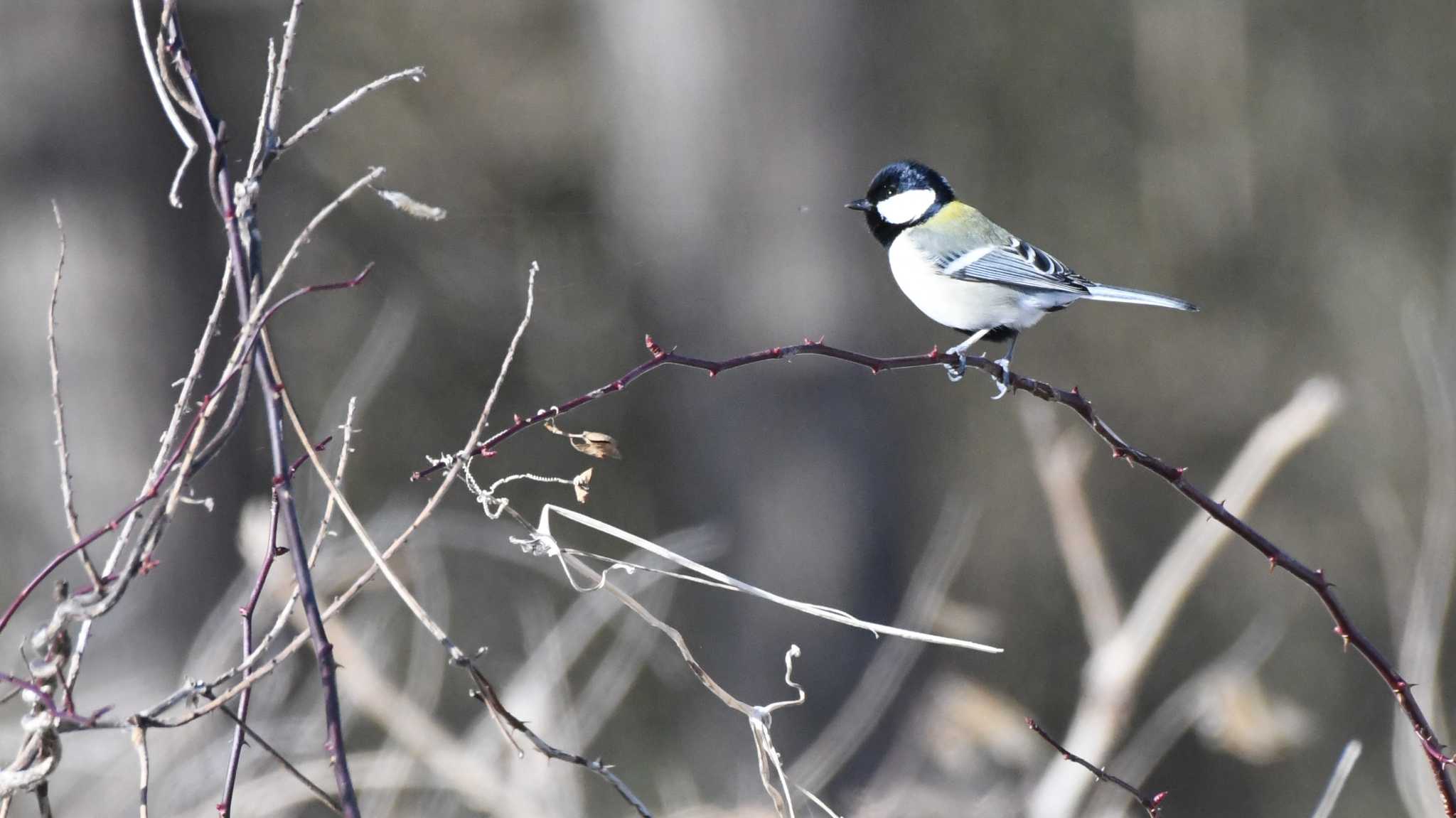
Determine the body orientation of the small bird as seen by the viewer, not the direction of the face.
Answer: to the viewer's left

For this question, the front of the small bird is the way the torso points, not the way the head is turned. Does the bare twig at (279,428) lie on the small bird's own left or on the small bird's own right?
on the small bird's own left
